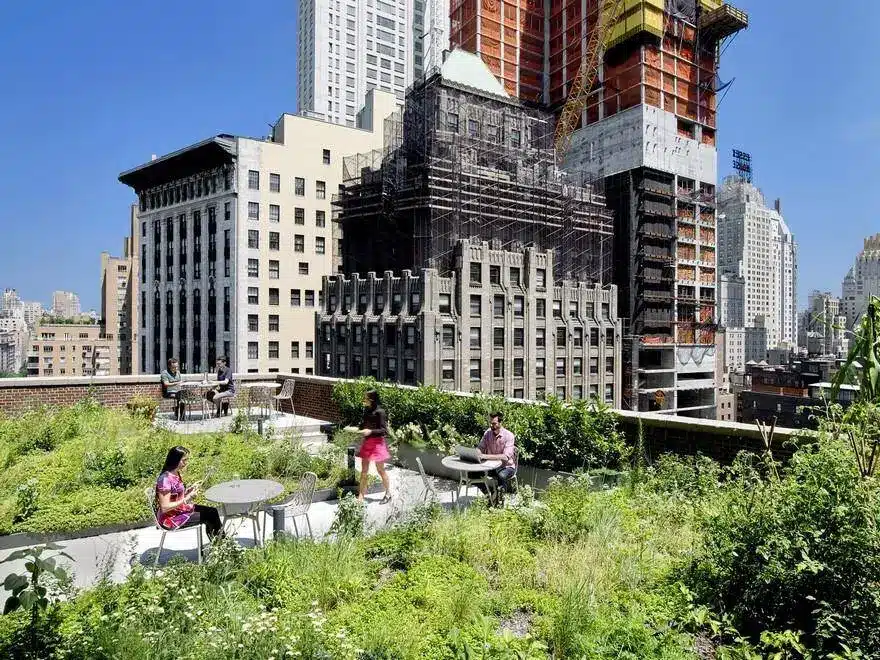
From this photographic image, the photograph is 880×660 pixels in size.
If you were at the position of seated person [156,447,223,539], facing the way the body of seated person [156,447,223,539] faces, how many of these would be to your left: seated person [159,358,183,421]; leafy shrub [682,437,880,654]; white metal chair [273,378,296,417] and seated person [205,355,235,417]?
3

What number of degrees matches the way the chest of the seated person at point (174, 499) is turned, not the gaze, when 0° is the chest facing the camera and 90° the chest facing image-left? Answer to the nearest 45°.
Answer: approximately 270°

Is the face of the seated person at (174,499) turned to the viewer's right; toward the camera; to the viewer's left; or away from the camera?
to the viewer's right

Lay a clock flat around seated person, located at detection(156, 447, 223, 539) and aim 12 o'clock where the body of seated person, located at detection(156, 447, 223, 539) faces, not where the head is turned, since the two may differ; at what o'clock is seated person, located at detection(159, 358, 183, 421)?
seated person, located at detection(159, 358, 183, 421) is roughly at 9 o'clock from seated person, located at detection(156, 447, 223, 539).

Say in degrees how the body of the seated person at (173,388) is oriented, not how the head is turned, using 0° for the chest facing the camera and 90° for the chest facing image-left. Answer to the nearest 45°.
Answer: approximately 315°

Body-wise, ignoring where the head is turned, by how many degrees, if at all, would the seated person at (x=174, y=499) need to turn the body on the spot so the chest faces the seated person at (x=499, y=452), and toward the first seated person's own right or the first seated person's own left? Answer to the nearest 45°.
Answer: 0° — they already face them

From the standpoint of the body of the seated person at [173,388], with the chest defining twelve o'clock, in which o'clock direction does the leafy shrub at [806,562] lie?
The leafy shrub is roughly at 1 o'clock from the seated person.

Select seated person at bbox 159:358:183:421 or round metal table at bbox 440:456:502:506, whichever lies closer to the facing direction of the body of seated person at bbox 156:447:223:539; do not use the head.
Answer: the round metal table

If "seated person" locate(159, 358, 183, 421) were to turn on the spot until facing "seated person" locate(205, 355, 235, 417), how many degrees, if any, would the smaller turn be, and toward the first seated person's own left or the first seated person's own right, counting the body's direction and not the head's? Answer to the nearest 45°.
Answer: approximately 45° to the first seated person's own left

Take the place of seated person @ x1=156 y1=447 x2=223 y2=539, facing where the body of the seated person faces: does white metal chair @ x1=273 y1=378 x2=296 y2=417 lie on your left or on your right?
on your left

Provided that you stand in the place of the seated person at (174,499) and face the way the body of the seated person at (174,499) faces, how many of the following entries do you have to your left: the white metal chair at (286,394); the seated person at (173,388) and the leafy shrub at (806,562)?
2
